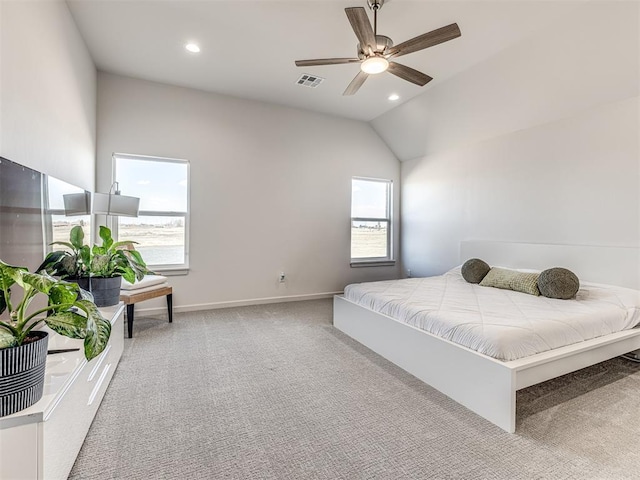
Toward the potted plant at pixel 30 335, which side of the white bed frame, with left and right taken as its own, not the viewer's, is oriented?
front

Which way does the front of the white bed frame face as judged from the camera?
facing the viewer and to the left of the viewer

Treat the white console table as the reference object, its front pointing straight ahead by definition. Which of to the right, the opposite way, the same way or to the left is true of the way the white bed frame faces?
the opposite way

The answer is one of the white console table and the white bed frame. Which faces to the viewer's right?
the white console table

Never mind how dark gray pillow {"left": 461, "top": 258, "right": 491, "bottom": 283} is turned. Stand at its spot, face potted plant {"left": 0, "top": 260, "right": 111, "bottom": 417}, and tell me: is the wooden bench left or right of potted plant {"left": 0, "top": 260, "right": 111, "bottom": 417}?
right

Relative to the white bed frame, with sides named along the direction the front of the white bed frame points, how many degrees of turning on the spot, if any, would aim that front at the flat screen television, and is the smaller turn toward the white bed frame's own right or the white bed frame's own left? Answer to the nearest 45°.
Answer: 0° — it already faces it

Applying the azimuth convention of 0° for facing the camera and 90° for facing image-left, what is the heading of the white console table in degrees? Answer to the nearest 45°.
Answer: approximately 270°

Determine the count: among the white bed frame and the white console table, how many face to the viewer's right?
1

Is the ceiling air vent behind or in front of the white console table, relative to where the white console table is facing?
in front

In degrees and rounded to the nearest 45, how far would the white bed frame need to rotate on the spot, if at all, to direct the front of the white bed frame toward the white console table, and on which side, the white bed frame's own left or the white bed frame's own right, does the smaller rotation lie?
0° — it already faces it

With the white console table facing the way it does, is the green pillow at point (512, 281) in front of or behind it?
in front
